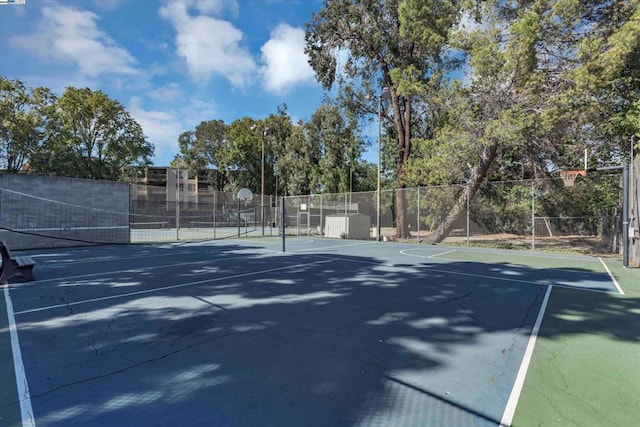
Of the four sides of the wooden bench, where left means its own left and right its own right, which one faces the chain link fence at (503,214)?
front

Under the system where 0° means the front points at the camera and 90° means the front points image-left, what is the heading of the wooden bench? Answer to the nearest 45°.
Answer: approximately 270°
